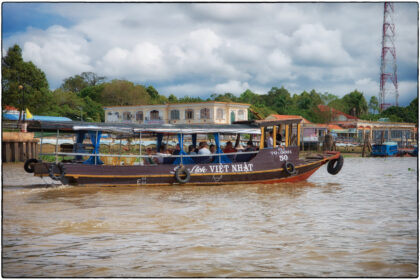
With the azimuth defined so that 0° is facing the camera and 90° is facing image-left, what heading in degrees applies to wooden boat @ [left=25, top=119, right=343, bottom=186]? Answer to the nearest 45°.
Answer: approximately 270°

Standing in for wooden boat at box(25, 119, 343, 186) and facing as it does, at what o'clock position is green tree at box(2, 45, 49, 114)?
The green tree is roughly at 8 o'clock from the wooden boat.

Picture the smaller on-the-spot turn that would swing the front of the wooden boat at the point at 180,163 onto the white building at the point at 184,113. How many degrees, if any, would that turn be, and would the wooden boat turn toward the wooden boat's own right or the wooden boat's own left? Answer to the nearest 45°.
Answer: approximately 90° to the wooden boat's own left

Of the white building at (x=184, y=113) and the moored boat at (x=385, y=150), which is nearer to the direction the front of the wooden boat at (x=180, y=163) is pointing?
the moored boat

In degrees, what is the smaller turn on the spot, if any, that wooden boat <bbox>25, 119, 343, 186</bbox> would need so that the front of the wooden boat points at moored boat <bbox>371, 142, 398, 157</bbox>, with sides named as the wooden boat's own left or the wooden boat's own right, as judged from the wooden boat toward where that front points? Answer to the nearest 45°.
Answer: approximately 45° to the wooden boat's own left
